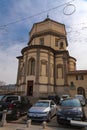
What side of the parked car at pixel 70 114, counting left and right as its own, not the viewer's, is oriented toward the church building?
back

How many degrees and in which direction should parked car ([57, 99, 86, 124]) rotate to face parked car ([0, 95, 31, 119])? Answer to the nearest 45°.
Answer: approximately 90° to its right
